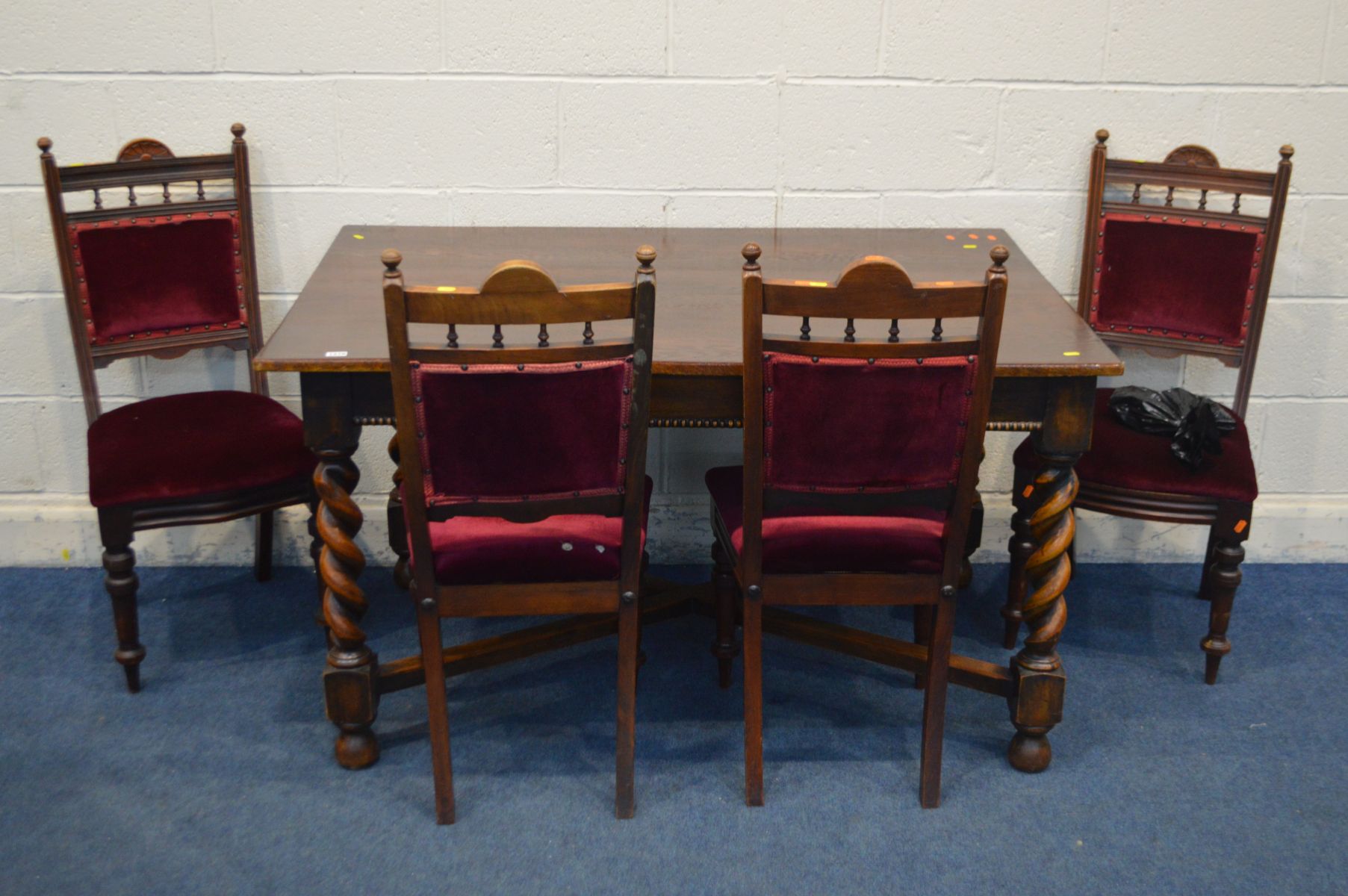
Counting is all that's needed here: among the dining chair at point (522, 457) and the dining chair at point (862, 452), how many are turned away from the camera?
2

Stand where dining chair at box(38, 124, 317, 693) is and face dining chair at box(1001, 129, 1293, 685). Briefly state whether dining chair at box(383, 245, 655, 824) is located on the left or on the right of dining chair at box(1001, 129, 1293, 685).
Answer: right

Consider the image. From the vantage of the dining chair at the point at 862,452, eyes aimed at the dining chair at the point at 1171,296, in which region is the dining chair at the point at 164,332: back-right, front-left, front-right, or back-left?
back-left

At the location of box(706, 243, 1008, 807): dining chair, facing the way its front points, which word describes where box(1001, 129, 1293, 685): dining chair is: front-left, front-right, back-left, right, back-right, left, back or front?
front-right

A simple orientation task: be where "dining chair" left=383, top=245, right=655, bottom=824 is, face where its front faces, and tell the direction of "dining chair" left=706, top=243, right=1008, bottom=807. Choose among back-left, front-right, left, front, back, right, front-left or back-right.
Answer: right

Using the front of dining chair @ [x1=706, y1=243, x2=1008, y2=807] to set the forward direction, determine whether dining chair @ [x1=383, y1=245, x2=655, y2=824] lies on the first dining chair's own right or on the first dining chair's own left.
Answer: on the first dining chair's own left

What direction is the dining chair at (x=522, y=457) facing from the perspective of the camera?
away from the camera

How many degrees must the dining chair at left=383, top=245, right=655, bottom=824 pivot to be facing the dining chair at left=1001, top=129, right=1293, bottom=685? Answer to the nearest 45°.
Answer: approximately 45° to its right

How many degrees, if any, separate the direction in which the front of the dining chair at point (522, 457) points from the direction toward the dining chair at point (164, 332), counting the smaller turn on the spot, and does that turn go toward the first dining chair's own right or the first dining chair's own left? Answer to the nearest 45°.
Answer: approximately 45° to the first dining chair's own left

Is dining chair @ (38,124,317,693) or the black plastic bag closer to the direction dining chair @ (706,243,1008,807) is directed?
the black plastic bag

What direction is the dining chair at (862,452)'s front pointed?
away from the camera

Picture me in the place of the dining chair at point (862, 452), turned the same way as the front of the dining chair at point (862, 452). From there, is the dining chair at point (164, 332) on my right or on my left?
on my left

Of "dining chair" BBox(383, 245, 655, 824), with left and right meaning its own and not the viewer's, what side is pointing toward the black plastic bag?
right
